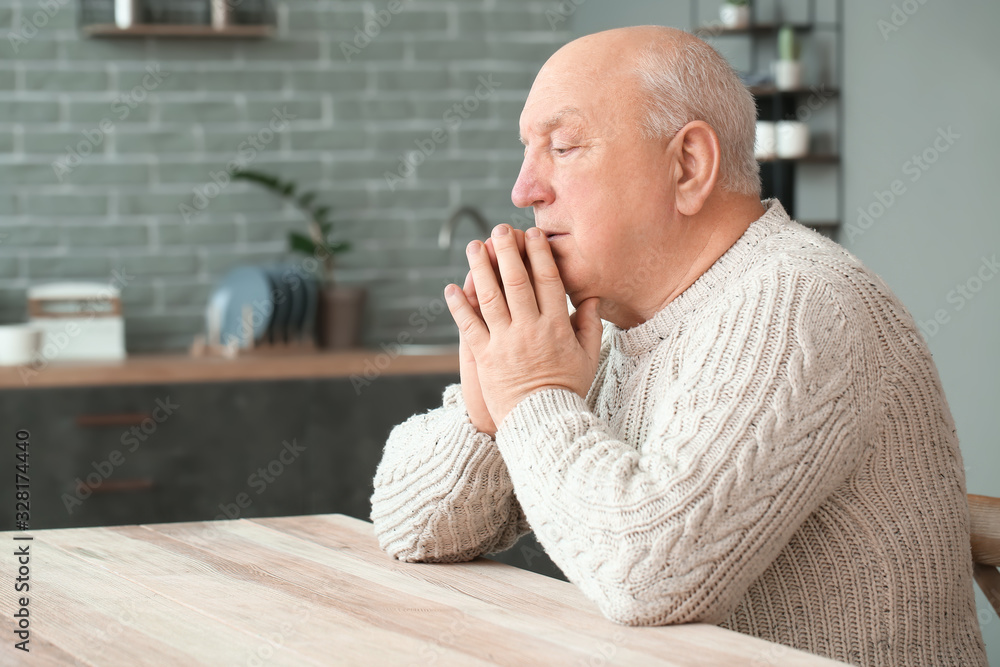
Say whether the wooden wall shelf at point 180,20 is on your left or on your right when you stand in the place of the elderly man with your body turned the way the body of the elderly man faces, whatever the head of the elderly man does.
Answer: on your right

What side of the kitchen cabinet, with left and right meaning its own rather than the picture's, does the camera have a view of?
front

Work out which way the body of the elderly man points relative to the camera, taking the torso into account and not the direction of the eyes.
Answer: to the viewer's left

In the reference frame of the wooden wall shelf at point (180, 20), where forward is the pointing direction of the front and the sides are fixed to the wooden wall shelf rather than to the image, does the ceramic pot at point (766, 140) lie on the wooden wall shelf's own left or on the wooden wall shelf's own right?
on the wooden wall shelf's own left

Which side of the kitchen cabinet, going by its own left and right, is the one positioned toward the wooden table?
front

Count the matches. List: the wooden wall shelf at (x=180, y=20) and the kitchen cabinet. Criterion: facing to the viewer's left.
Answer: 0

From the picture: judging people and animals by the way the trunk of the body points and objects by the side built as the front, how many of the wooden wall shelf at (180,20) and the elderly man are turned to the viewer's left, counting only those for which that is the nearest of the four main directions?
1

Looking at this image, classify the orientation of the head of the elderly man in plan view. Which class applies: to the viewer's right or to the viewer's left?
to the viewer's left

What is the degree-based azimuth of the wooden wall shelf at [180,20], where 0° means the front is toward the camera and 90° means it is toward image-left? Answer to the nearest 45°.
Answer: approximately 0°

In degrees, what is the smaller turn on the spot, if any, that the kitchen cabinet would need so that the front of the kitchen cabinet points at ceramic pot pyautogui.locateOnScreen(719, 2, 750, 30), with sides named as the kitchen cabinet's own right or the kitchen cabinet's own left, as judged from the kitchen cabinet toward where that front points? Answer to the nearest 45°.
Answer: approximately 90° to the kitchen cabinet's own left

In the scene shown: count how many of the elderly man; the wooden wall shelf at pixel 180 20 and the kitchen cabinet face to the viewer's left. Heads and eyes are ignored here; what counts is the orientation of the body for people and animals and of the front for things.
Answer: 1

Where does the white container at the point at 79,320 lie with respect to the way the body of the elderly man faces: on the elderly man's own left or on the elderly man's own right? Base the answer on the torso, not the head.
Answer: on the elderly man's own right
